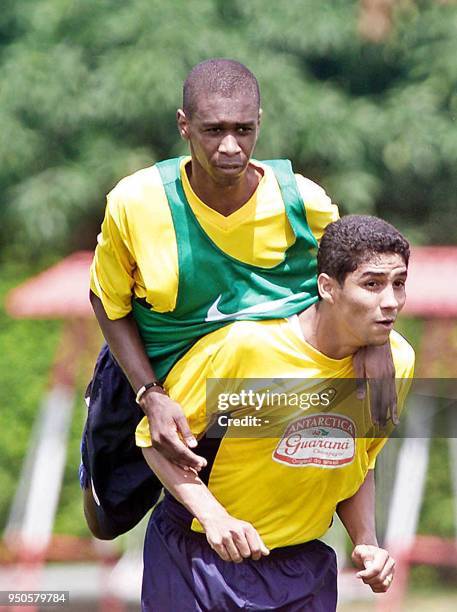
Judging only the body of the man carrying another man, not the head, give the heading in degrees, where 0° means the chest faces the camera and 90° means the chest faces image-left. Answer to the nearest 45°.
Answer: approximately 315°

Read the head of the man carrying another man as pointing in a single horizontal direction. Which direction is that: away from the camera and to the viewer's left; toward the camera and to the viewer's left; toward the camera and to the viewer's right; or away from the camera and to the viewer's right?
toward the camera and to the viewer's right
